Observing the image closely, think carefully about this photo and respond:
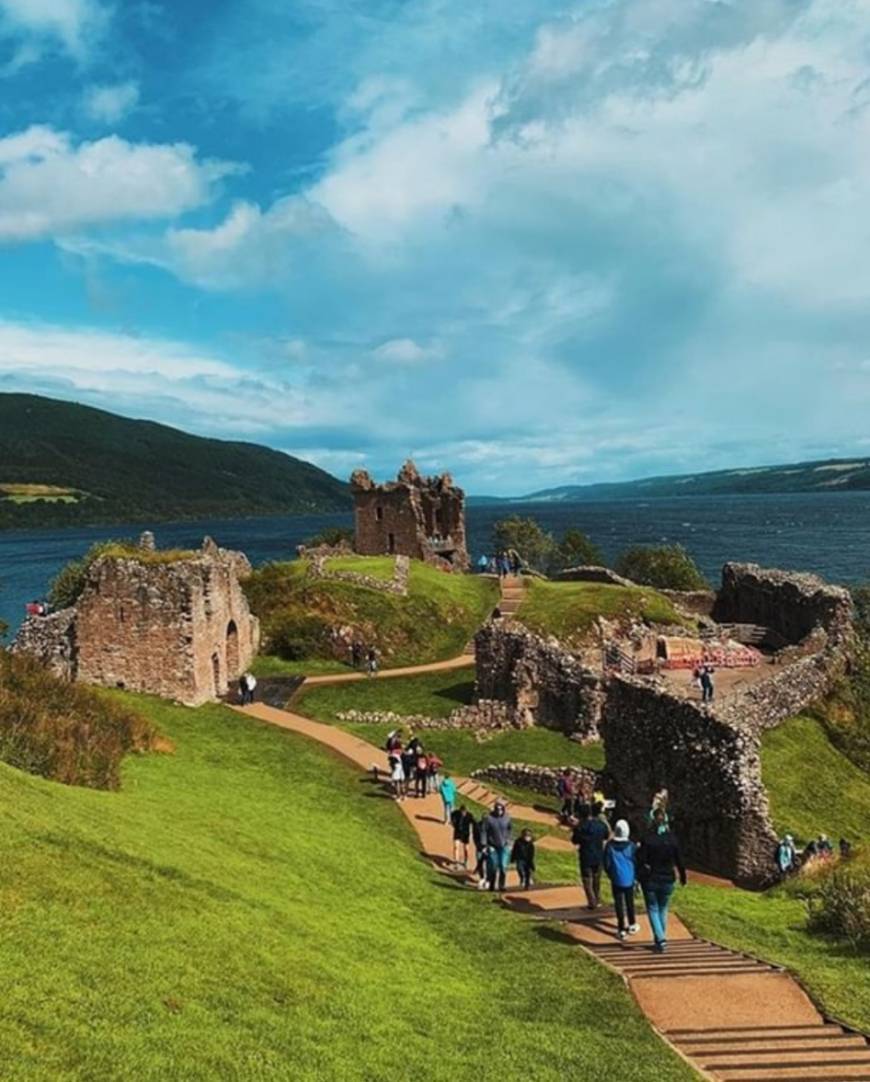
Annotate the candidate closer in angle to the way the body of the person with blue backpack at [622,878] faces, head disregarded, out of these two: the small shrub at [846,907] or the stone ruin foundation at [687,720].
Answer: the stone ruin foundation

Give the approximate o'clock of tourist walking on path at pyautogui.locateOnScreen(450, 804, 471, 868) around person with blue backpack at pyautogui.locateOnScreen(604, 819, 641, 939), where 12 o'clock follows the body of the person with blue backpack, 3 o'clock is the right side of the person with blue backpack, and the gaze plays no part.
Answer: The tourist walking on path is roughly at 11 o'clock from the person with blue backpack.

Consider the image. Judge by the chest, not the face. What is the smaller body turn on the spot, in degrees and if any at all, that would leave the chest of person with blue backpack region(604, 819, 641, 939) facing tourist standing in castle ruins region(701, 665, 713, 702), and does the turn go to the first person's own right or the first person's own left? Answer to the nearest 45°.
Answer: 0° — they already face them

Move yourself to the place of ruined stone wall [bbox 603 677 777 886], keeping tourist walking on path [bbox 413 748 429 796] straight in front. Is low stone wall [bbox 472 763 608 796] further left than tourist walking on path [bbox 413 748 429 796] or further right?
right

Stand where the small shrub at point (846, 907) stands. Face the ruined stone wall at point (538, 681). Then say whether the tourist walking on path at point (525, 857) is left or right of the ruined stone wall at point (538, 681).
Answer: left

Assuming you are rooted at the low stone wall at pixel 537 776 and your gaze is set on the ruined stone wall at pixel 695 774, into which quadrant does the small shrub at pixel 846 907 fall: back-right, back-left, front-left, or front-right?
front-right

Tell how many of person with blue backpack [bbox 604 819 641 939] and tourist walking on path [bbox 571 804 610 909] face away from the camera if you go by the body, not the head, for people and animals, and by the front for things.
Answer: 2

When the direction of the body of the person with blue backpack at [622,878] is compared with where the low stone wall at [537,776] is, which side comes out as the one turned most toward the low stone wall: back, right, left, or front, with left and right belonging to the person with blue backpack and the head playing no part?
front

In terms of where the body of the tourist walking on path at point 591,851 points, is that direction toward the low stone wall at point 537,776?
yes

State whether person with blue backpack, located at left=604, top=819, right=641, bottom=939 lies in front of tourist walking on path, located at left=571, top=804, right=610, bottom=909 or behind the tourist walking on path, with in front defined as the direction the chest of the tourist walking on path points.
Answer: behind

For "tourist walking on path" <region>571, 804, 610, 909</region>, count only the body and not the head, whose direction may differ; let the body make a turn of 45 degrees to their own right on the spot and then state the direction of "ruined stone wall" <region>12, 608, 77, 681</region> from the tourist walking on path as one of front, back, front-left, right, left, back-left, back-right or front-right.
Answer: left

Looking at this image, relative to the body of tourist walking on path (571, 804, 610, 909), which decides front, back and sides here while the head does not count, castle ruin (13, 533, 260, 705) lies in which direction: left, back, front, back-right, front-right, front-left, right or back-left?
front-left

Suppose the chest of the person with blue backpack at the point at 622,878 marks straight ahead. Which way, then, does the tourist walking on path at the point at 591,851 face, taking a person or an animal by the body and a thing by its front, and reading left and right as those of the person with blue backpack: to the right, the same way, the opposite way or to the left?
the same way

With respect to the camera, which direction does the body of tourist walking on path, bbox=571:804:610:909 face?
away from the camera

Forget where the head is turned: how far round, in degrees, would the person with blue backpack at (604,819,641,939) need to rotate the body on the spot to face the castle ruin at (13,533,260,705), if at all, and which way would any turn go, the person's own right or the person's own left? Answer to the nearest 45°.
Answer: approximately 45° to the person's own left

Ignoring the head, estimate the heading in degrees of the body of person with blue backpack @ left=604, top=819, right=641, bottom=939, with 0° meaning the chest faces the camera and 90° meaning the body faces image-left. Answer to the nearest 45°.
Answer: approximately 180°

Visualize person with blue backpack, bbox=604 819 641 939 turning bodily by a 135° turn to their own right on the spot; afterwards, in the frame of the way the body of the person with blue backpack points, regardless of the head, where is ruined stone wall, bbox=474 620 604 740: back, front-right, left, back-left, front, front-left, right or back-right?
back-left

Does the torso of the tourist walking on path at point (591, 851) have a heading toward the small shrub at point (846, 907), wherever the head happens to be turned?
no
